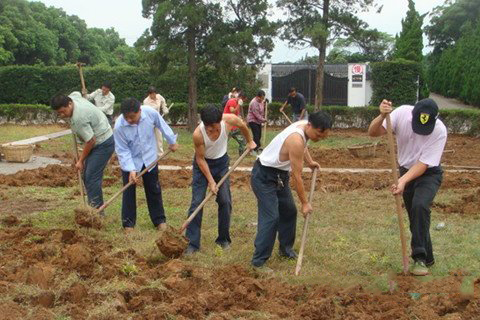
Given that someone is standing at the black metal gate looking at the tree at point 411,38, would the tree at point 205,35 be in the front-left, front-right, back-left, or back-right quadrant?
back-right

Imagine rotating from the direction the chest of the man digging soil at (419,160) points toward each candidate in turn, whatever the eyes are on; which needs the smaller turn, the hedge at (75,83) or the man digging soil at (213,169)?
the man digging soil

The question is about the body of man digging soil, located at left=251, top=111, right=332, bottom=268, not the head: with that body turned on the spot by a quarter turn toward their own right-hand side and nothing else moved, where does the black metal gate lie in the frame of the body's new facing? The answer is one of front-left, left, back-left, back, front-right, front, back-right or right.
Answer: back-right
